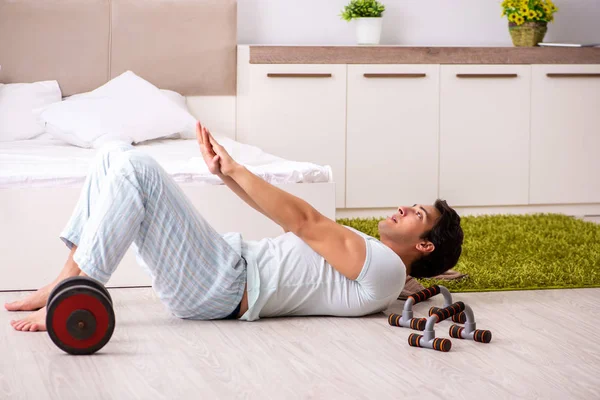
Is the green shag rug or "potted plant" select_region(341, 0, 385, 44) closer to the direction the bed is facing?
the green shag rug

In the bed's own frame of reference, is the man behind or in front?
in front

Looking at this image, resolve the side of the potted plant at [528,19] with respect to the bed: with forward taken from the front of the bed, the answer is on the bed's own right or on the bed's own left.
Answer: on the bed's own left

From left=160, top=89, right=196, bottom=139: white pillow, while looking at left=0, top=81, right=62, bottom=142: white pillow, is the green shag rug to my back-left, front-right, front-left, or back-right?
back-left
